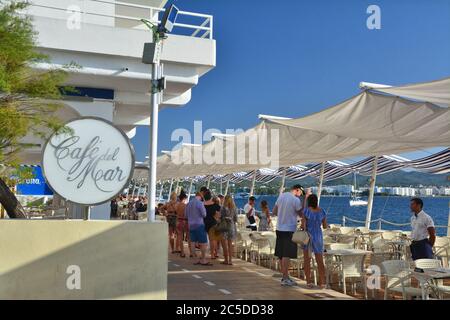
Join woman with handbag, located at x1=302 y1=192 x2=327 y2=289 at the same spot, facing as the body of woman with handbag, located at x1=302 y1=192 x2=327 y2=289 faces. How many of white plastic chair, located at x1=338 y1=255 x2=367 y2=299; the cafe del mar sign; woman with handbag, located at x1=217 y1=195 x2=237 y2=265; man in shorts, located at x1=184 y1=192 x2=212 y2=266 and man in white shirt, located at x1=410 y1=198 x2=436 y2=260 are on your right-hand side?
2

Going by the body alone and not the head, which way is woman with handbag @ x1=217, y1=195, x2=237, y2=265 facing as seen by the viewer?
away from the camera

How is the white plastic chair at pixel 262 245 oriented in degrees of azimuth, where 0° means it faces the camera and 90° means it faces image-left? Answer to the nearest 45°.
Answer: approximately 225°

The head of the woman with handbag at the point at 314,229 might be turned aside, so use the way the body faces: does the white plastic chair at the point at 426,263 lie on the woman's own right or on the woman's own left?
on the woman's own right

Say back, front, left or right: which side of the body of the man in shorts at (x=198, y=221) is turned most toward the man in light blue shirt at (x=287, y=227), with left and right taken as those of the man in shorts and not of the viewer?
right

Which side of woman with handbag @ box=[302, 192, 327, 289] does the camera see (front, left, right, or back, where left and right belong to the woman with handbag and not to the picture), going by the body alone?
back

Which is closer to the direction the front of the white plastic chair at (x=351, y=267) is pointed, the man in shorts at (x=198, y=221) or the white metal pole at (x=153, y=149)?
the man in shorts
